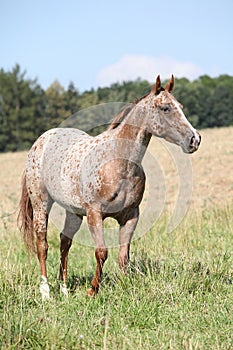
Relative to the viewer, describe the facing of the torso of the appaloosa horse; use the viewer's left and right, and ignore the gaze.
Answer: facing the viewer and to the right of the viewer
